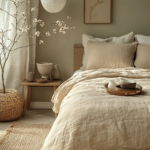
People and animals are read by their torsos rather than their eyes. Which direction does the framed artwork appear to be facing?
toward the camera

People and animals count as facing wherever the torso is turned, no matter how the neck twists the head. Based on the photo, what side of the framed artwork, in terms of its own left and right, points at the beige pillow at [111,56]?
front

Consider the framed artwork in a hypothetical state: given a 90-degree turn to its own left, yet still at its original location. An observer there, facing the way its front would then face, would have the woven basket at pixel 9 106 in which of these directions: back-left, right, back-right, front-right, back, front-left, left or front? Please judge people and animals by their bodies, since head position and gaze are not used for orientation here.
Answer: back-right

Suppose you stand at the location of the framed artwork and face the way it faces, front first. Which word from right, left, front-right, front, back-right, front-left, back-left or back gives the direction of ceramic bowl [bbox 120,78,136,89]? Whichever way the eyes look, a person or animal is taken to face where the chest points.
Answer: front

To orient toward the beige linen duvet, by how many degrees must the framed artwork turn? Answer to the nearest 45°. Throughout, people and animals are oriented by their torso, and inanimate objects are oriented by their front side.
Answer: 0° — it already faces it
